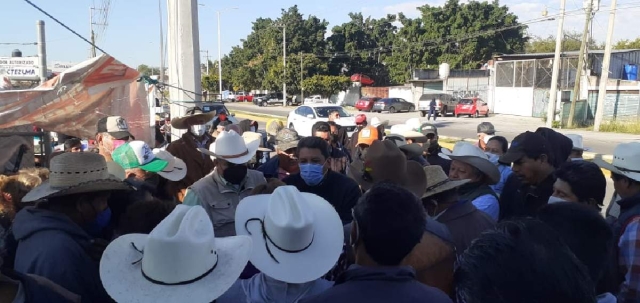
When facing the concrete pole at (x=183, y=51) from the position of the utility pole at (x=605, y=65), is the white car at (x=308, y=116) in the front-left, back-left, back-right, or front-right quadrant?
front-right

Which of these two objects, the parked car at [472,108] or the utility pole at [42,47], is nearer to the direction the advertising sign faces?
the utility pole

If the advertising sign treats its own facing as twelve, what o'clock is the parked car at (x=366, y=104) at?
The parked car is roughly at 8 o'clock from the advertising sign.

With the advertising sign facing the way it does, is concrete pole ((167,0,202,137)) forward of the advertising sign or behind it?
forward

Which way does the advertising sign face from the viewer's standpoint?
toward the camera

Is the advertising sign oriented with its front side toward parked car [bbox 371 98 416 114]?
no

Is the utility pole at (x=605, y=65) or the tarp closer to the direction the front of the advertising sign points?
the tarp

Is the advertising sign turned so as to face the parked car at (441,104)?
no

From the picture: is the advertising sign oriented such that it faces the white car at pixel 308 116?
no

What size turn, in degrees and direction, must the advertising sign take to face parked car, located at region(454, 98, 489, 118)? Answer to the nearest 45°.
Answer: approximately 90° to its left

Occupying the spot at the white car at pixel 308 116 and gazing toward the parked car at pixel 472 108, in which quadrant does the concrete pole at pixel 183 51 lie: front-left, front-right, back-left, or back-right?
back-right

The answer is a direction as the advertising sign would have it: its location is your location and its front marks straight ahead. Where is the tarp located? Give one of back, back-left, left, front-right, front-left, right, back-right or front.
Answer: front
